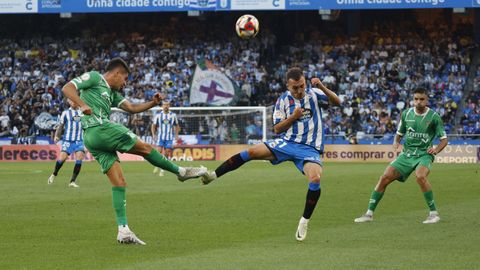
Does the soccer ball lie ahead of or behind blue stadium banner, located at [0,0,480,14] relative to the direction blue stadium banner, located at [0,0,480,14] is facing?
ahead

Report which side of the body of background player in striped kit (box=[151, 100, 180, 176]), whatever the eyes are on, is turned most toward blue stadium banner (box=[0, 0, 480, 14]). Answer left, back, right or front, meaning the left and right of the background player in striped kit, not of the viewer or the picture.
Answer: back

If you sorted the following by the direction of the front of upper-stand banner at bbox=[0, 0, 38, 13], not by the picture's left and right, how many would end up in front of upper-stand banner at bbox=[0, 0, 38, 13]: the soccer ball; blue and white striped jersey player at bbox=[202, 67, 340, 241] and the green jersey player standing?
3

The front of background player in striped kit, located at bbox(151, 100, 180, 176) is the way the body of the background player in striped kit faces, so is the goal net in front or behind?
behind

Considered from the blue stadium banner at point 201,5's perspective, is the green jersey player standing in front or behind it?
in front

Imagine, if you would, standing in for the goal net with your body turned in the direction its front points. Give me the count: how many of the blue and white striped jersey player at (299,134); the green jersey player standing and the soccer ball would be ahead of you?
3

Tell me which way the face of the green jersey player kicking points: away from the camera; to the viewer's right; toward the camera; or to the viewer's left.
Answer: to the viewer's right

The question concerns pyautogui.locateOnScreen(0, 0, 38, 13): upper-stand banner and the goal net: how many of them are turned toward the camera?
2

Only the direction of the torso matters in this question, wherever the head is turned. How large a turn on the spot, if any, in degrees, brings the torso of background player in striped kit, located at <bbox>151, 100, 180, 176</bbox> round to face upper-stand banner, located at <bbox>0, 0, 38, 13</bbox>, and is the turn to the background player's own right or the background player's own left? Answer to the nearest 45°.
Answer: approximately 135° to the background player's own right

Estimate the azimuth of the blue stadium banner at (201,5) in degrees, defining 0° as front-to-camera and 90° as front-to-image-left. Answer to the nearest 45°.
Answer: approximately 0°

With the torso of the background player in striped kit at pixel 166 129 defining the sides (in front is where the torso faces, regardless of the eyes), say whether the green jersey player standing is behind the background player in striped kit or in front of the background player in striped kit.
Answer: in front
